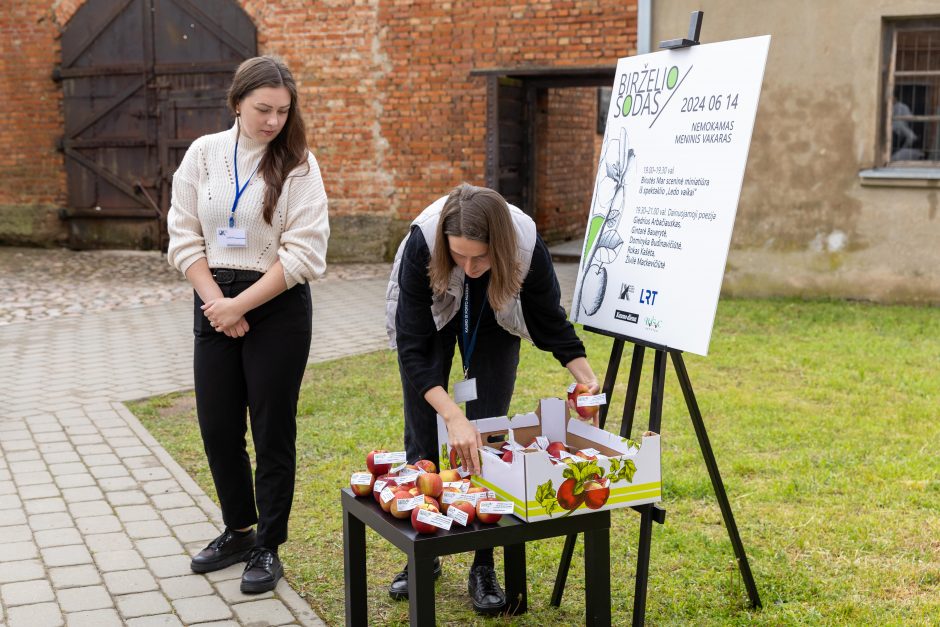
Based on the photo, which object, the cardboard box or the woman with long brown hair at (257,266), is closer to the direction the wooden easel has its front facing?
the cardboard box

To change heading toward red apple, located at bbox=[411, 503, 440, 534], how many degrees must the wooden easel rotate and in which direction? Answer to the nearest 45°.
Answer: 0° — it already faces it

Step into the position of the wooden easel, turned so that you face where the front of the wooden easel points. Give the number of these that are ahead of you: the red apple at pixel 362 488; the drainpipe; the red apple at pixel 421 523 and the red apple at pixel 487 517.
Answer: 3

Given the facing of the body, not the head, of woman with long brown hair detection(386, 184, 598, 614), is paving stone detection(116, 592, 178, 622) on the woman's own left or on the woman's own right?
on the woman's own right

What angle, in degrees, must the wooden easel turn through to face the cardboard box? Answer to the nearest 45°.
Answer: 0° — it already faces it

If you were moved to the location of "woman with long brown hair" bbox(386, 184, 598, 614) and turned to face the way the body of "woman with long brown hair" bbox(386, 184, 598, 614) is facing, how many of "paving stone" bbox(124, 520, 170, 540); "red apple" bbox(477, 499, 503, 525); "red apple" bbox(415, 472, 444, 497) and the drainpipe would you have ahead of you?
2

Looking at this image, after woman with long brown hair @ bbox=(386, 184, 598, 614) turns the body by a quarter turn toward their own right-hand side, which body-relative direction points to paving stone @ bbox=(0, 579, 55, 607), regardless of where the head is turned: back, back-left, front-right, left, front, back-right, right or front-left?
front

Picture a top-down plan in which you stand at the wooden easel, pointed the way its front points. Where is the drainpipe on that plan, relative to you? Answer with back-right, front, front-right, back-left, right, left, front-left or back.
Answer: back-right

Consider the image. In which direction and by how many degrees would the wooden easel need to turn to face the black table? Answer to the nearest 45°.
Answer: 0° — it already faces it

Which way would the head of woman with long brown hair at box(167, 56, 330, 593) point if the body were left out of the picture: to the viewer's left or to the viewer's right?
to the viewer's right

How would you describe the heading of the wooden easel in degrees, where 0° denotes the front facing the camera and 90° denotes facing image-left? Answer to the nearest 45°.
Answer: approximately 45°

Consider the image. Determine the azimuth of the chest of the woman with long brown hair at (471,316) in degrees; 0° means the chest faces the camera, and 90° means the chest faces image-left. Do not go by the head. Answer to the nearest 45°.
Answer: approximately 0°
